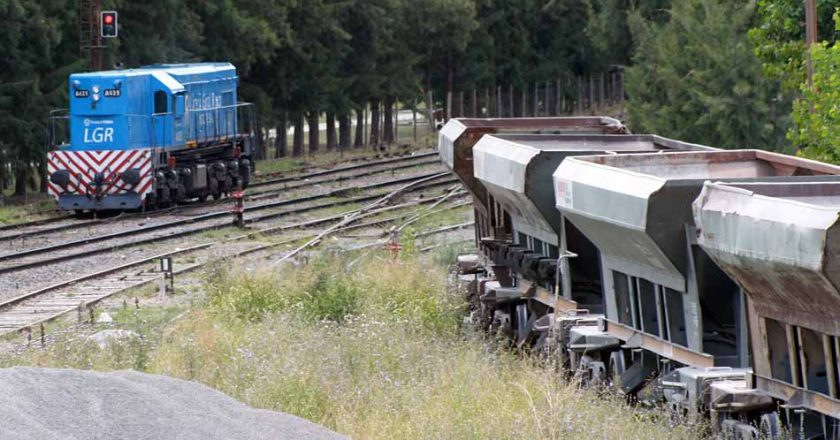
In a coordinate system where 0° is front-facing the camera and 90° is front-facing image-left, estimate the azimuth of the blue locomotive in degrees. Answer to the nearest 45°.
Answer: approximately 45°

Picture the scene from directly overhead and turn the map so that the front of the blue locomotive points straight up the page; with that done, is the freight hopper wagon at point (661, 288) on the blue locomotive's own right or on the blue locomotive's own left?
on the blue locomotive's own left

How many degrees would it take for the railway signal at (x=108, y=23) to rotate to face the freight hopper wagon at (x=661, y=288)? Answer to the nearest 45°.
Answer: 0° — it already faces it

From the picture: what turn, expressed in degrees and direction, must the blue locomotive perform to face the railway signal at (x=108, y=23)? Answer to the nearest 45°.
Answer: approximately 135° to its right

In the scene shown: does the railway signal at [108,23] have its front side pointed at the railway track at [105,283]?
yes
